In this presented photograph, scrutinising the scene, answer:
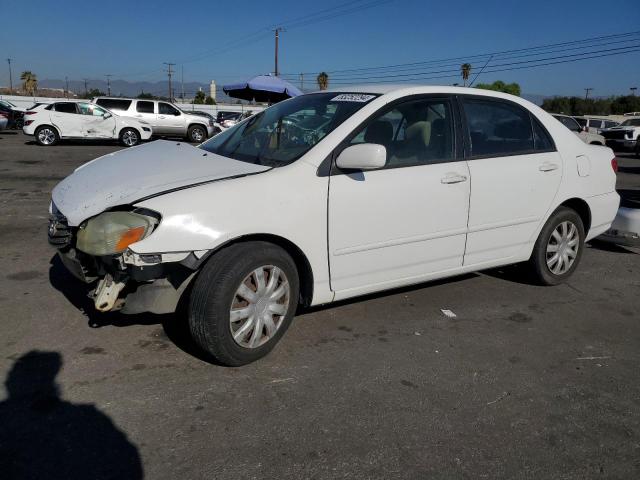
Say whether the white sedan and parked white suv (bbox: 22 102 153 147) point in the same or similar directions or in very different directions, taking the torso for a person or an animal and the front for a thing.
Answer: very different directions

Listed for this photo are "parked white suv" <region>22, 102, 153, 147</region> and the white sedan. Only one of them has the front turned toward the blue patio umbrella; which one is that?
the parked white suv

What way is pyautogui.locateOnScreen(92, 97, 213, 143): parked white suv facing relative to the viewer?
to the viewer's right

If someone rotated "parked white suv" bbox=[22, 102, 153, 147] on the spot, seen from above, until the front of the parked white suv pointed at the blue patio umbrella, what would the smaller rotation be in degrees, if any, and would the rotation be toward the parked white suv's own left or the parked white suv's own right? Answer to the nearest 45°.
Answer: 0° — it already faces it

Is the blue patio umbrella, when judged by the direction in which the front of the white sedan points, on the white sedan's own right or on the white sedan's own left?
on the white sedan's own right

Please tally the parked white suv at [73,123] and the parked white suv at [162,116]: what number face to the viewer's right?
2

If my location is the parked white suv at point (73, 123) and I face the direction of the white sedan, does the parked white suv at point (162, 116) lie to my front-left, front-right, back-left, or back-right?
back-left

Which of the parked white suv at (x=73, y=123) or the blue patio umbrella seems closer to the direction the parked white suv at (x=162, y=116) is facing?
the blue patio umbrella

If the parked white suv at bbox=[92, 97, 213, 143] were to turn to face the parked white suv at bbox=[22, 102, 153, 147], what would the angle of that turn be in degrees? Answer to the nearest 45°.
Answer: approximately 135° to its right

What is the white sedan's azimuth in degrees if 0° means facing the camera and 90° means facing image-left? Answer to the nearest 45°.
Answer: approximately 45°

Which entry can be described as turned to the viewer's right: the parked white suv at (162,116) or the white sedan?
the parked white suv

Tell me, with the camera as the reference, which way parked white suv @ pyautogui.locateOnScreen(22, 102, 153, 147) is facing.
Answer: facing to the right of the viewer

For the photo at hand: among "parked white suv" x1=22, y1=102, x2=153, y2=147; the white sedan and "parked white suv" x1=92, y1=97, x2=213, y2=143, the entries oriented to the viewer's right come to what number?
2
